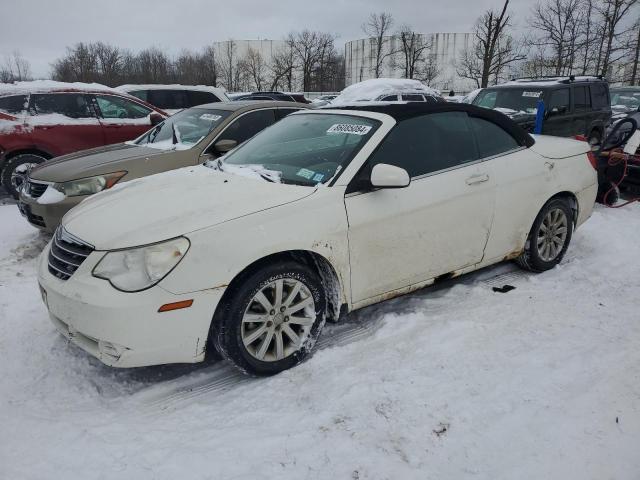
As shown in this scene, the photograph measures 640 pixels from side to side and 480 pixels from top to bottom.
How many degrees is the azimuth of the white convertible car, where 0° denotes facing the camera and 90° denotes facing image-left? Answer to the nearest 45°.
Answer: approximately 45°

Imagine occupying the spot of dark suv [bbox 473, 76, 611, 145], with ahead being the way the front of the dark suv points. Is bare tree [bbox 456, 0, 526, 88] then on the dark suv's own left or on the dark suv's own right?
on the dark suv's own right

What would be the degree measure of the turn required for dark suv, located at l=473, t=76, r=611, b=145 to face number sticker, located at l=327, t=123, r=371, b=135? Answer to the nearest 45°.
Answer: approximately 45° to its left

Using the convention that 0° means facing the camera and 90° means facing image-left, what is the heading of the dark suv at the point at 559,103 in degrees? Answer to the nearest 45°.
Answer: approximately 45°

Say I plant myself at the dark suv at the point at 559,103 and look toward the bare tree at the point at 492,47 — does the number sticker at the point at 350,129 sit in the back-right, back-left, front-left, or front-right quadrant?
back-left

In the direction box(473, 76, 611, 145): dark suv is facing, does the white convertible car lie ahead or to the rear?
ahead

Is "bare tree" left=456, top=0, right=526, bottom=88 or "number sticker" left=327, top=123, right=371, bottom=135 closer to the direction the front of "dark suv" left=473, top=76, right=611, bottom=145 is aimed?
the number sticker

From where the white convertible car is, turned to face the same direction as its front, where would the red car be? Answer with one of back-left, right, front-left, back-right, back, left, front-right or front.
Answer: right

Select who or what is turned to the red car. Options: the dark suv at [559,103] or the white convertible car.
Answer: the dark suv

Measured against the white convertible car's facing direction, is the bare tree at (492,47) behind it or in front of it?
behind

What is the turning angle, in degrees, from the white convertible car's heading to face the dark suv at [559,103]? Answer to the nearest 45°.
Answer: approximately 180°

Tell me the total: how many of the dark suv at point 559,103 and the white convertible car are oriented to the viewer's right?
0

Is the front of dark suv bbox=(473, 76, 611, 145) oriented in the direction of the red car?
yes
